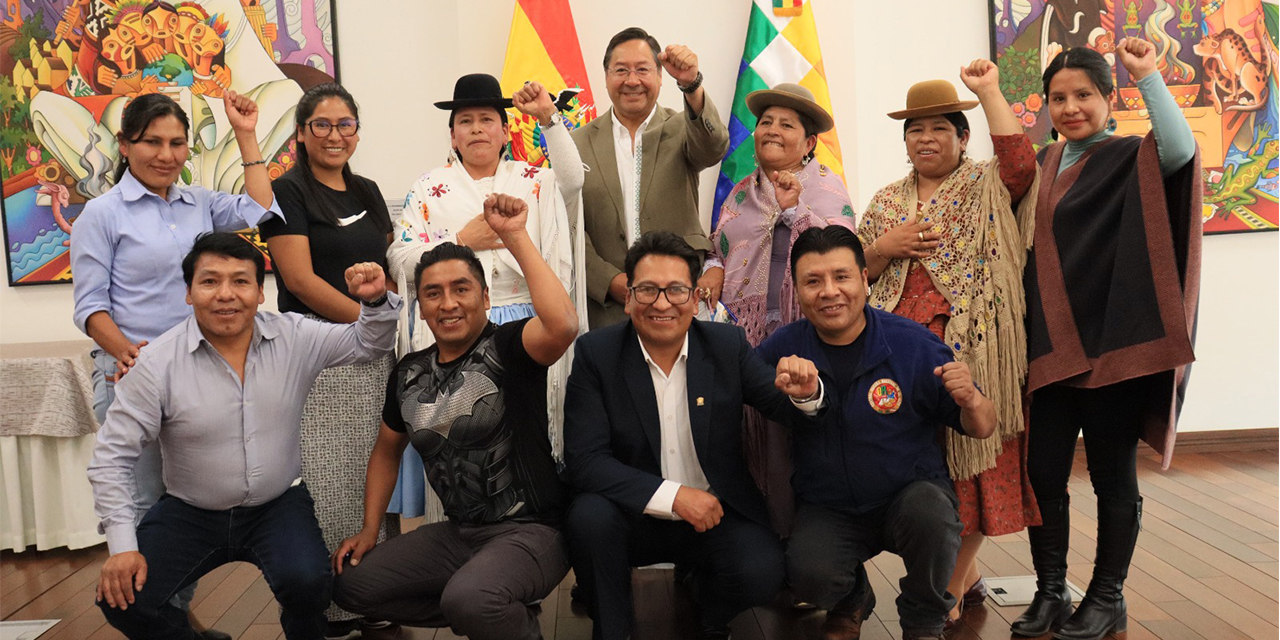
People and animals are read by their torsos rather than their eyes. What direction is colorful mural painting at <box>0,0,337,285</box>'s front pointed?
toward the camera

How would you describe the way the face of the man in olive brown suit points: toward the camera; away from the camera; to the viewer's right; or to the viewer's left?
toward the camera

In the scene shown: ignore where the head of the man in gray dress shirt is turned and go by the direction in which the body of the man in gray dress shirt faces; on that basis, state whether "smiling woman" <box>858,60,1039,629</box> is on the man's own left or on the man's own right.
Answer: on the man's own left

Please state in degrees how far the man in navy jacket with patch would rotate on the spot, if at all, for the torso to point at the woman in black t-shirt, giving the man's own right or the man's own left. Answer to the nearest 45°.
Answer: approximately 90° to the man's own right

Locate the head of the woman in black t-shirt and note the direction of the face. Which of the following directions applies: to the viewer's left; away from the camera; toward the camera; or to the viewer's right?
toward the camera

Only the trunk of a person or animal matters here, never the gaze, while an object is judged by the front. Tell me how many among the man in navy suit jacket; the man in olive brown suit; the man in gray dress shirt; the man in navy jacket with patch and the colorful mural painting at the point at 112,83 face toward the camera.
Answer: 5

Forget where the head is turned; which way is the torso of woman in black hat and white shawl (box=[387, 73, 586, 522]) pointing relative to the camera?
toward the camera

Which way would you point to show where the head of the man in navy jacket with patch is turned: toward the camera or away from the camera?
toward the camera

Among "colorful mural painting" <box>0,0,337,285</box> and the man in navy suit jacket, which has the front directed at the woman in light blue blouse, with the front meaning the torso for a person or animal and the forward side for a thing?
the colorful mural painting

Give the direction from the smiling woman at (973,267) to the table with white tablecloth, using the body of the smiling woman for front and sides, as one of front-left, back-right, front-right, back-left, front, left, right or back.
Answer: front-right

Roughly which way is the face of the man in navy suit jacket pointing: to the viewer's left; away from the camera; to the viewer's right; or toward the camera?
toward the camera

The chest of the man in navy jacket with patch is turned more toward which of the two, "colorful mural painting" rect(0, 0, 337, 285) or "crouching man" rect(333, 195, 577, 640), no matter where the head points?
the crouching man

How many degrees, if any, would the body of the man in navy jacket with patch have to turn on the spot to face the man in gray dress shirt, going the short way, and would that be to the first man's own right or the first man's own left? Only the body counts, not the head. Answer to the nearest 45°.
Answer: approximately 90° to the first man's own right

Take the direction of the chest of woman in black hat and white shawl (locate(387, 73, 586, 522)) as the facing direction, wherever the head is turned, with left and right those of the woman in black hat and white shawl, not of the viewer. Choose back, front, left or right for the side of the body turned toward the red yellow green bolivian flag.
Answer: back

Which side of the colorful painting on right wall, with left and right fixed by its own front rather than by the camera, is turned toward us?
front

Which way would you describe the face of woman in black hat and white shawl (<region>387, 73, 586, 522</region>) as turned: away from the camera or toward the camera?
toward the camera

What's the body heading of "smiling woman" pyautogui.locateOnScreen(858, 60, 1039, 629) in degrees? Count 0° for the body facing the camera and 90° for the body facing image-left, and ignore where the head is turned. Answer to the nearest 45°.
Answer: approximately 45°
